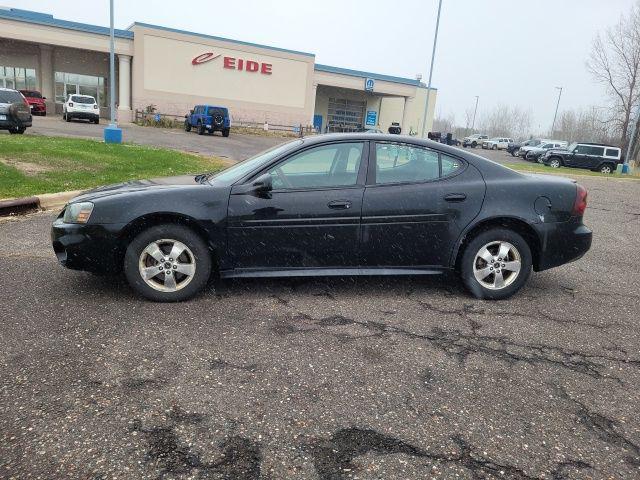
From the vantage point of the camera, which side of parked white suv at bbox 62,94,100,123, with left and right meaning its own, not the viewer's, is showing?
back

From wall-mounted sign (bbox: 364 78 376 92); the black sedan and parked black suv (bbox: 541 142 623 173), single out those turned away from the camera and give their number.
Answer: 0

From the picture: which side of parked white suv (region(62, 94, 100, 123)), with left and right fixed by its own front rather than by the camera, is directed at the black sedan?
back

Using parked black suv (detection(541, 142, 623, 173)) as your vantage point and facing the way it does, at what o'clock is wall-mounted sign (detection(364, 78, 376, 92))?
The wall-mounted sign is roughly at 1 o'clock from the parked black suv.

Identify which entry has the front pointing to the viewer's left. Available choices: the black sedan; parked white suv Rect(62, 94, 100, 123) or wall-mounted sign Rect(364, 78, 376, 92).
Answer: the black sedan

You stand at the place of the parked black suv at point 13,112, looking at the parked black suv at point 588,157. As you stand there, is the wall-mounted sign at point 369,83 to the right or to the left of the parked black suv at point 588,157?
left

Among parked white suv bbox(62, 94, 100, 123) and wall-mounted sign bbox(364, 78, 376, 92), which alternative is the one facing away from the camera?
the parked white suv

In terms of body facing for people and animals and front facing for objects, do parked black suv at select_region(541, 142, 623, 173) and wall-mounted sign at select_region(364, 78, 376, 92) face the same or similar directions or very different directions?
very different directions

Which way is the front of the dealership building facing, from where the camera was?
facing the viewer and to the right of the viewer

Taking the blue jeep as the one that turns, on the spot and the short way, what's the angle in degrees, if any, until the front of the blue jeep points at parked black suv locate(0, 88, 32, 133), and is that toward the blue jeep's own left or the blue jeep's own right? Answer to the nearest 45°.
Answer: approximately 90° to the blue jeep's own left

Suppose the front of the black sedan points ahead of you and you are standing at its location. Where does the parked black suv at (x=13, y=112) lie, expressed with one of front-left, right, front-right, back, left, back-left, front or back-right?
front-right

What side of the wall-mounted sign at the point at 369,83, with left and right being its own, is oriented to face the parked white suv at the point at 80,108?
right

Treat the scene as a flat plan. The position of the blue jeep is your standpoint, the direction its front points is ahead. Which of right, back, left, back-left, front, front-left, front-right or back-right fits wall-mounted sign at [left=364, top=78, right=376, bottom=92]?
right

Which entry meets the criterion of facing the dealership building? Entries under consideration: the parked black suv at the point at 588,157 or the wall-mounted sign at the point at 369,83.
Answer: the parked black suv

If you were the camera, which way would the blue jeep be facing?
facing away from the viewer and to the left of the viewer

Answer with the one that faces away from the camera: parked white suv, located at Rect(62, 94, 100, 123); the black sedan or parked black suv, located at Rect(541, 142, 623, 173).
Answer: the parked white suv

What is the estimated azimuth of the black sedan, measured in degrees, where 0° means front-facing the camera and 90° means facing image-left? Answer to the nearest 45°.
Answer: approximately 90°

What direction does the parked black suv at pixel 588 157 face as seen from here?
to the viewer's left
